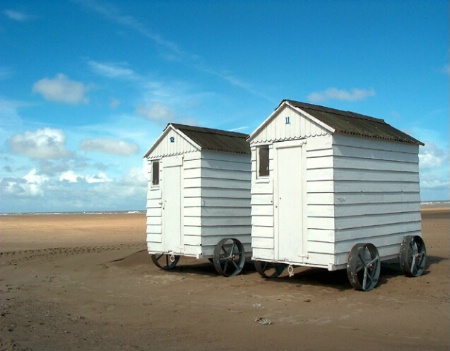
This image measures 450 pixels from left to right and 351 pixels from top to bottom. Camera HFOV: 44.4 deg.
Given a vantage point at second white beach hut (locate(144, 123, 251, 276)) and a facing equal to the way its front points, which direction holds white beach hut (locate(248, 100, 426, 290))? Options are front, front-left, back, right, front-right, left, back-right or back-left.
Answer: left

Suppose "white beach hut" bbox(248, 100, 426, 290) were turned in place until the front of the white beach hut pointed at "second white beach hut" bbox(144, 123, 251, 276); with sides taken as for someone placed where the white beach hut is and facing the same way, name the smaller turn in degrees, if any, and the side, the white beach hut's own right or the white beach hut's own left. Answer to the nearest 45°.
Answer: approximately 90° to the white beach hut's own right

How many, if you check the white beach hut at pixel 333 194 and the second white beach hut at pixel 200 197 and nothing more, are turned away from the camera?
0

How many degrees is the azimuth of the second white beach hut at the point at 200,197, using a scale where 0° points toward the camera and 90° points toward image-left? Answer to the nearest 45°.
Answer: approximately 45°

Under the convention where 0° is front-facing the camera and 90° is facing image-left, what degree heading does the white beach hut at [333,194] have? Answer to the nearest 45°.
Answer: approximately 45°
